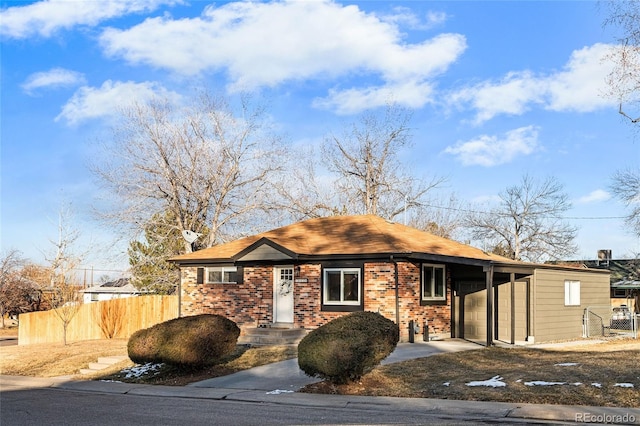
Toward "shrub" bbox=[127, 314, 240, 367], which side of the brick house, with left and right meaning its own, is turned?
front

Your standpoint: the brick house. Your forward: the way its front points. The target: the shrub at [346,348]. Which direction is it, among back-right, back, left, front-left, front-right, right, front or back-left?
front-left

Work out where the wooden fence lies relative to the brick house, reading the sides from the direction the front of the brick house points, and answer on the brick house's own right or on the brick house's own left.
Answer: on the brick house's own right

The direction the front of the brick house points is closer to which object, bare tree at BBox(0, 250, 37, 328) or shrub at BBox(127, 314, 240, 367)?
the shrub

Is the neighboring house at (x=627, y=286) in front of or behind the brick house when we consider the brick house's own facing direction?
behind

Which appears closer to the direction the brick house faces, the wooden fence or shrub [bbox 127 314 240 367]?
the shrub

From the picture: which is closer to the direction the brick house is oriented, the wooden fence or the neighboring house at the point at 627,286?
the wooden fence

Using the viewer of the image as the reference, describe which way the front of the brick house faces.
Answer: facing the viewer and to the left of the viewer

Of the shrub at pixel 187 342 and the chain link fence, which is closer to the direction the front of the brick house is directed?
the shrub

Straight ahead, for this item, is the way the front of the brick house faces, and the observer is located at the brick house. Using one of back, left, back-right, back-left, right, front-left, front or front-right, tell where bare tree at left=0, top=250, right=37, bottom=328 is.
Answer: right
